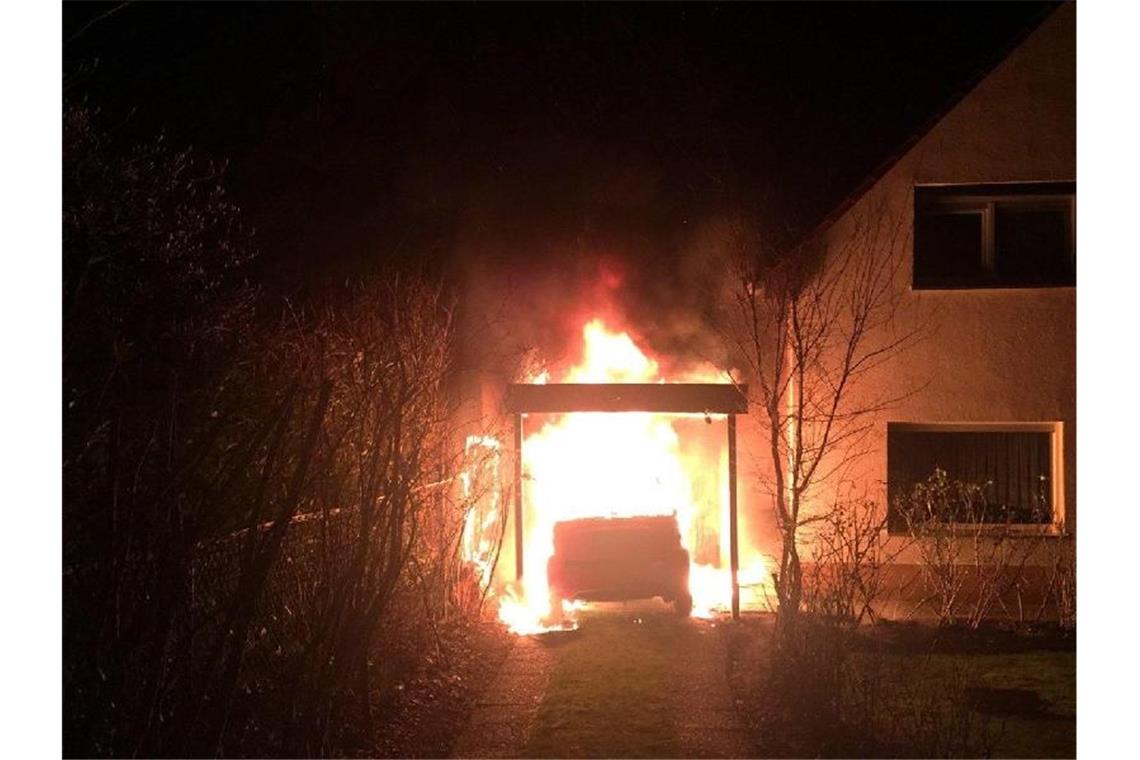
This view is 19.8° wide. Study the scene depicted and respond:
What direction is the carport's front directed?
toward the camera

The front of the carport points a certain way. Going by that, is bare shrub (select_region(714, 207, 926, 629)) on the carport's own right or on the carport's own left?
on the carport's own left

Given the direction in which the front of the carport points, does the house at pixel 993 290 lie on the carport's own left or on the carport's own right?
on the carport's own left

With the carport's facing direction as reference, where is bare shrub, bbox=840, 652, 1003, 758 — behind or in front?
in front
